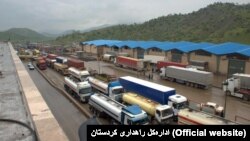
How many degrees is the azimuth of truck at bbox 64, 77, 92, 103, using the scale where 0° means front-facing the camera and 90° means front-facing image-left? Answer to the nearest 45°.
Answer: approximately 315°

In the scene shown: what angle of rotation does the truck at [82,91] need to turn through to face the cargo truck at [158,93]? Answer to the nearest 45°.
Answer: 0° — it already faces it

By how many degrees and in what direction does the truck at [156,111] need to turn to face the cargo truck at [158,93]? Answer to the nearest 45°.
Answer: approximately 135° to its left

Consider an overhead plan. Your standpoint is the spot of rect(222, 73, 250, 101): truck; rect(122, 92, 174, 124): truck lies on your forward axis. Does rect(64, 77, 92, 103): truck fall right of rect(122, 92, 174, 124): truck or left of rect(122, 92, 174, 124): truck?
right

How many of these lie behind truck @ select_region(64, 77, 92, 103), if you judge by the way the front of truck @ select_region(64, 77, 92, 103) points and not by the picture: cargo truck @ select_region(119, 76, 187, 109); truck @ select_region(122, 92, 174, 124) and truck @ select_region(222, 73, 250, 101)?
0

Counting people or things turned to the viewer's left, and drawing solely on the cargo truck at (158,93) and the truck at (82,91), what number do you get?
0

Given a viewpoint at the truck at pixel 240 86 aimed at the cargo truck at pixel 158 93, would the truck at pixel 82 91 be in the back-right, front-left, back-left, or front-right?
front-right

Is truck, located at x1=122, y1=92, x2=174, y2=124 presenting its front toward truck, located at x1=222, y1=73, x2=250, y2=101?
no

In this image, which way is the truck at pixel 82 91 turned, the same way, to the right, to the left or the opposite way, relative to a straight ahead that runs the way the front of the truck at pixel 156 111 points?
the same way

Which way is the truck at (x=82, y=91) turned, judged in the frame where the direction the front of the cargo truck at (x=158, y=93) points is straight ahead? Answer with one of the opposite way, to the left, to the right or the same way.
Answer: the same way

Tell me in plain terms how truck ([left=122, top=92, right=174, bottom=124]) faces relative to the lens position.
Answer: facing the viewer and to the right of the viewer

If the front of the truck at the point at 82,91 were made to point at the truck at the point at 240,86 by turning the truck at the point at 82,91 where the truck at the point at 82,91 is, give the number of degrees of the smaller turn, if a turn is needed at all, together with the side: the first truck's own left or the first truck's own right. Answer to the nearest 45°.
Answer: approximately 45° to the first truck's own left

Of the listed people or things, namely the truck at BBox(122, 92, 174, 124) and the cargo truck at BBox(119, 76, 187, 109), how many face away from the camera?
0

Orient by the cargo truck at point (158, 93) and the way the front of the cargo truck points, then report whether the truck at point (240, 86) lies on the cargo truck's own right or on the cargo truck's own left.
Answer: on the cargo truck's own left

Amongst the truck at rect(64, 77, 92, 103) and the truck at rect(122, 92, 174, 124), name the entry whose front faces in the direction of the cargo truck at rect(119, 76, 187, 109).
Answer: the truck at rect(64, 77, 92, 103)

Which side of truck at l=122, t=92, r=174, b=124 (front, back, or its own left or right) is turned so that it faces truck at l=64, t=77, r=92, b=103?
back
